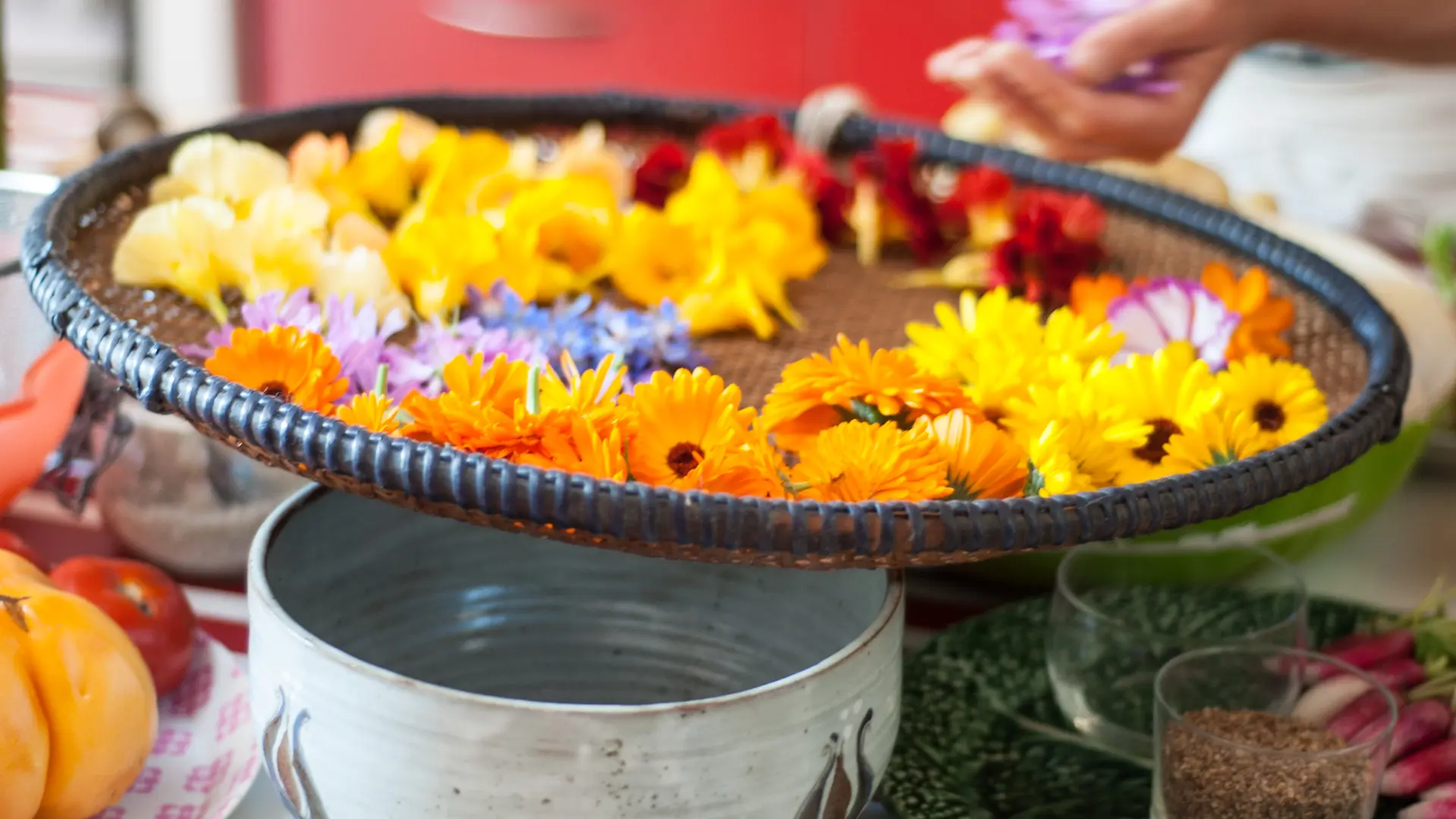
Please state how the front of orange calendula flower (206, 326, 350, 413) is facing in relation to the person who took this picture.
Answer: facing the viewer

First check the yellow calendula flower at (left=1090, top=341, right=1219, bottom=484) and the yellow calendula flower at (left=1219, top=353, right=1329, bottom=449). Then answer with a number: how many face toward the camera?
2

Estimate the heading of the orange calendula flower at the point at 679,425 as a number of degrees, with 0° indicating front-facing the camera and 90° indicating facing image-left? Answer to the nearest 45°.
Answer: approximately 0°

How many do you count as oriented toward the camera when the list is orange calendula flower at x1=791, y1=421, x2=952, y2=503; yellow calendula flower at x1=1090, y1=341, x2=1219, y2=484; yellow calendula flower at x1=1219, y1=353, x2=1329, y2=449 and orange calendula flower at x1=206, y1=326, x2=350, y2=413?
4

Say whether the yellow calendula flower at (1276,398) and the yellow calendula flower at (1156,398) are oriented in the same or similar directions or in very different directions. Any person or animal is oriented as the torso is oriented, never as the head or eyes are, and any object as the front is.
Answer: same or similar directions

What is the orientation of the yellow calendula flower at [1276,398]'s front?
toward the camera

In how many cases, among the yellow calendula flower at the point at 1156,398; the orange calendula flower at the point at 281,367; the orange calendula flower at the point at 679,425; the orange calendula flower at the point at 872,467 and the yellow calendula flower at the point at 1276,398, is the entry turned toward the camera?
5

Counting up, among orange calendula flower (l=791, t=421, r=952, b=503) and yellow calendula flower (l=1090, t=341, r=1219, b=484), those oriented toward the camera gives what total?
2

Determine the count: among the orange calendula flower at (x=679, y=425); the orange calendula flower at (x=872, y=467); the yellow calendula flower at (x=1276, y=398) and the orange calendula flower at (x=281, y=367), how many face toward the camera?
4

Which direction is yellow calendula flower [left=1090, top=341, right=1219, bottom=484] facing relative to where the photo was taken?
toward the camera

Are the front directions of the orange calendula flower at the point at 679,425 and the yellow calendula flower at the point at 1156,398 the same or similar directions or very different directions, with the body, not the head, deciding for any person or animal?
same or similar directions

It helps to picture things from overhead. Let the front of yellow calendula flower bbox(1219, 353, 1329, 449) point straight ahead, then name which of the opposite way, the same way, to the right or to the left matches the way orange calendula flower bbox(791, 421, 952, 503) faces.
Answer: the same way

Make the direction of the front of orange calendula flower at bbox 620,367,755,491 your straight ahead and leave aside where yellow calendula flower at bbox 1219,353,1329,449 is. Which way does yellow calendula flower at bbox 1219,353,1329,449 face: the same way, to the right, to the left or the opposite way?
the same way

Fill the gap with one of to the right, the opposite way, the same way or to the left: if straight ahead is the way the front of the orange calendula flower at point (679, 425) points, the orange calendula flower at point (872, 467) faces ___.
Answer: the same way
